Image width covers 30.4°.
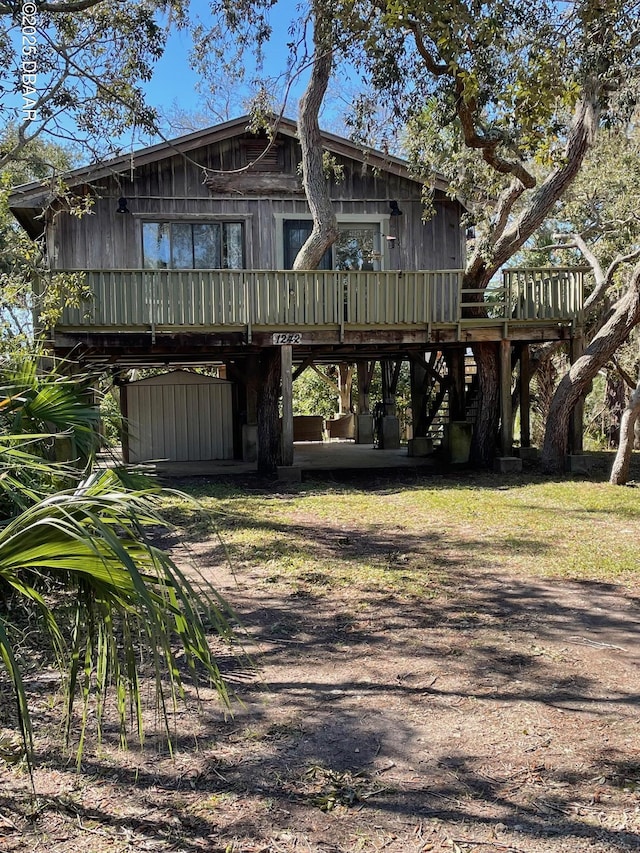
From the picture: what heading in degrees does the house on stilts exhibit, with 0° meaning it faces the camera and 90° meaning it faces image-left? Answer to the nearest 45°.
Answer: approximately 0°

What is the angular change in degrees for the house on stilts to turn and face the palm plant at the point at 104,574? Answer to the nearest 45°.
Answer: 0° — it already faces it
